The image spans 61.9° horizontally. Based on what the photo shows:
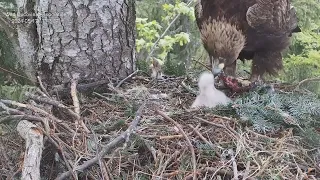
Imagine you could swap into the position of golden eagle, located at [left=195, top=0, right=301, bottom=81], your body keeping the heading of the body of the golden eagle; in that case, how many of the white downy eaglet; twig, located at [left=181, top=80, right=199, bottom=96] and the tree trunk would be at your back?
0

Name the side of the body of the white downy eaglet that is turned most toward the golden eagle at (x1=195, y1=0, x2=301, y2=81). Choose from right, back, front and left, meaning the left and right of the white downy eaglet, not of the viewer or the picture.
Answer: front

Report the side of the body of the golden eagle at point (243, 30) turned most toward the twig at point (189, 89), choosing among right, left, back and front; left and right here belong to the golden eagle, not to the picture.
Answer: front

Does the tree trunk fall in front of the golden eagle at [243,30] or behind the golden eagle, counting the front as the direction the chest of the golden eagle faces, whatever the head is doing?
in front

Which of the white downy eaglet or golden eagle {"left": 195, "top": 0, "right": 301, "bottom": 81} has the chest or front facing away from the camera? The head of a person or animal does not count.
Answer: the white downy eaglet

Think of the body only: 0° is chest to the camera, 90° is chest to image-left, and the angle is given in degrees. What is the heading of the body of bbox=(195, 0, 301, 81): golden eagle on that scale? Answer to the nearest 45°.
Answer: approximately 45°

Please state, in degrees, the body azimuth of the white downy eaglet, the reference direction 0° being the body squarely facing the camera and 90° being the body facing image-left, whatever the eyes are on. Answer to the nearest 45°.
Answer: approximately 180°

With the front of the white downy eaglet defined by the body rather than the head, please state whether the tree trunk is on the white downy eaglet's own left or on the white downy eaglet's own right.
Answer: on the white downy eaglet's own left

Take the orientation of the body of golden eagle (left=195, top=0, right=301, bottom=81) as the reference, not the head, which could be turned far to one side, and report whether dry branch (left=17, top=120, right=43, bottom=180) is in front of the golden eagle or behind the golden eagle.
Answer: in front
